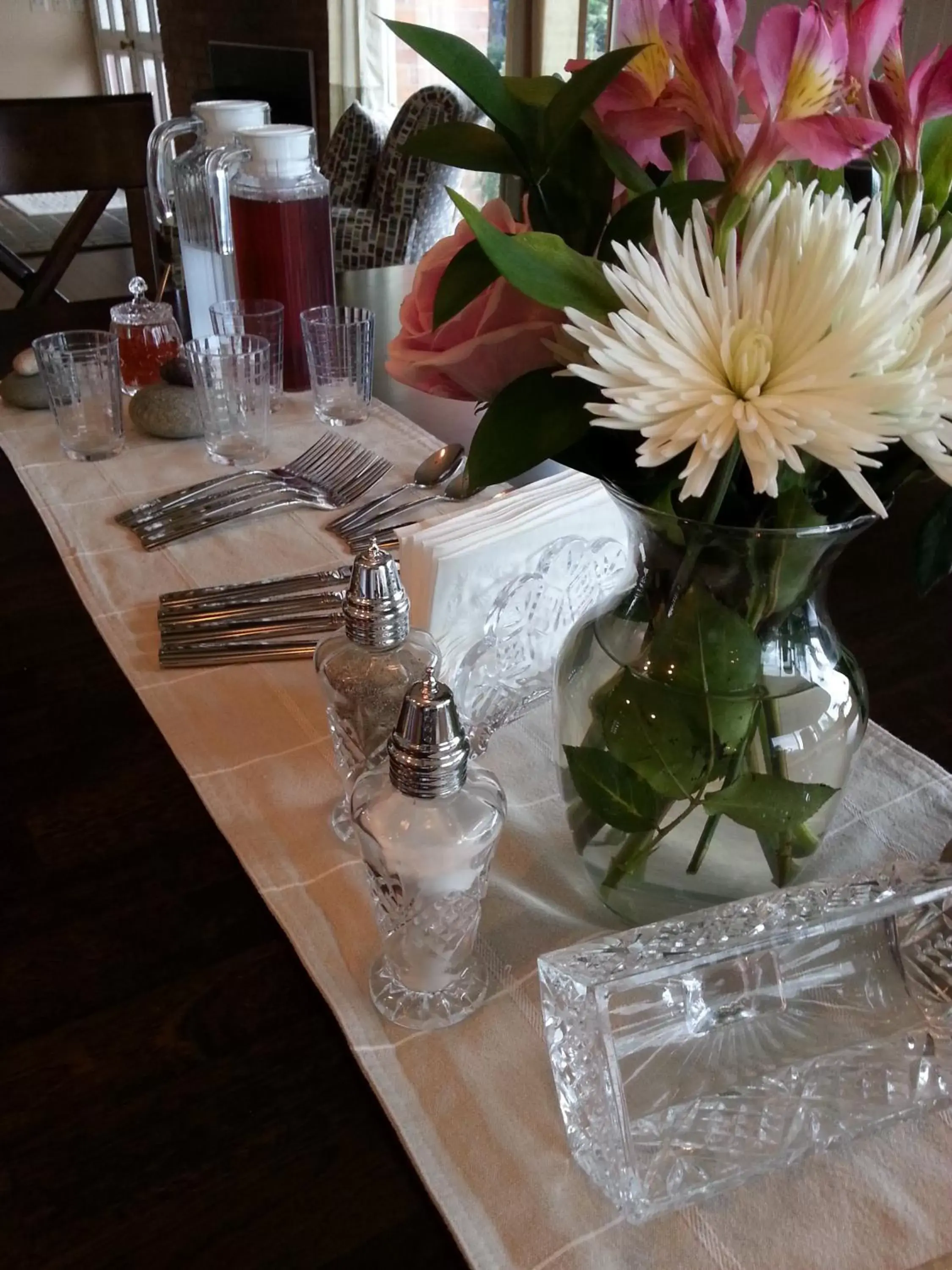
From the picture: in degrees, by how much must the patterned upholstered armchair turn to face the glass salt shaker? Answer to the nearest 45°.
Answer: approximately 45° to its left

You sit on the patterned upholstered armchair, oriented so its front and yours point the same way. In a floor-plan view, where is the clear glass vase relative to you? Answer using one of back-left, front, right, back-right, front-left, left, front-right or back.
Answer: front-left

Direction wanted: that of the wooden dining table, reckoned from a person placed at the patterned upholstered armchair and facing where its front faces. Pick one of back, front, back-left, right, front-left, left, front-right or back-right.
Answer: front-left

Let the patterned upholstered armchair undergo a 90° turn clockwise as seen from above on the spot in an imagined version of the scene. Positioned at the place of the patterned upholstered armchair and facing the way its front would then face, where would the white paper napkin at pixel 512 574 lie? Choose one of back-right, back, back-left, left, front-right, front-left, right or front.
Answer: back-left

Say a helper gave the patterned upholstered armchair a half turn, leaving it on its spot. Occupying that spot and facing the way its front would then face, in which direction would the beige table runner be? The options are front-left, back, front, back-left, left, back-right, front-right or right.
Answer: back-right

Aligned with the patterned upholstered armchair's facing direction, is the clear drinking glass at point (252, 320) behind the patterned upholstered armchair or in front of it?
in front

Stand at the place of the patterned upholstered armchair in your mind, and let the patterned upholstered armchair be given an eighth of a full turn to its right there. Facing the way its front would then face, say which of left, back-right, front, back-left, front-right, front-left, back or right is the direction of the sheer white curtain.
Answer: right

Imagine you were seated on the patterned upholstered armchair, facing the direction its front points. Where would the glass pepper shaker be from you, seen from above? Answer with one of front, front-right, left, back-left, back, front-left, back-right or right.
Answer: front-left
